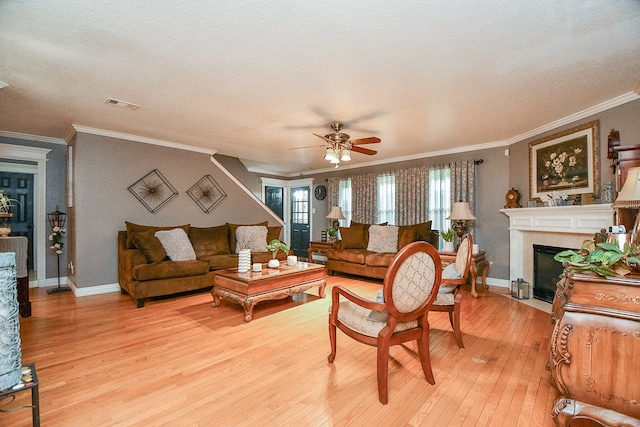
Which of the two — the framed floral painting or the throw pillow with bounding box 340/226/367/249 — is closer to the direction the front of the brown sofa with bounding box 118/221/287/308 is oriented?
the framed floral painting

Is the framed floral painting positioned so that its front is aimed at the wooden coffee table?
yes

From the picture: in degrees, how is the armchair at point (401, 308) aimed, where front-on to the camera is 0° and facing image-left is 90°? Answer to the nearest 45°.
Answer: approximately 135°

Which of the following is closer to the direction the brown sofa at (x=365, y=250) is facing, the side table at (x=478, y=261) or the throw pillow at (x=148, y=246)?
the throw pillow

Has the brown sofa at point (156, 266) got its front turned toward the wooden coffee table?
yes

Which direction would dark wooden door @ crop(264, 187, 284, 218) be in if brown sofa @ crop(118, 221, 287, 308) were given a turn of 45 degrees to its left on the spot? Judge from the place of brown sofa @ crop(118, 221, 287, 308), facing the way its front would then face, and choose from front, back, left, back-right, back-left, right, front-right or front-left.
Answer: front-left

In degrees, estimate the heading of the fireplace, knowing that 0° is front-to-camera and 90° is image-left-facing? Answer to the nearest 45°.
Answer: approximately 45°

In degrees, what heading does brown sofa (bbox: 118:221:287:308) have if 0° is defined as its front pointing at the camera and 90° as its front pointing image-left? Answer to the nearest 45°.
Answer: approximately 315°

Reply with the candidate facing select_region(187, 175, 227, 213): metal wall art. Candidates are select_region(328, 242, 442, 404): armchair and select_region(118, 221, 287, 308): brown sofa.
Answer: the armchair

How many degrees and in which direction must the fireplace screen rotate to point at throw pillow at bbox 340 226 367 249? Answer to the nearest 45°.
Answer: approximately 45° to its right

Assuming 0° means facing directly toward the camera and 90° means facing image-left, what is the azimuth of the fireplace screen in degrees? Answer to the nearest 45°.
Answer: approximately 45°

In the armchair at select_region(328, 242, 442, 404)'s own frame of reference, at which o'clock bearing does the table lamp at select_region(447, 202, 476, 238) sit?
The table lamp is roughly at 2 o'clock from the armchair.
